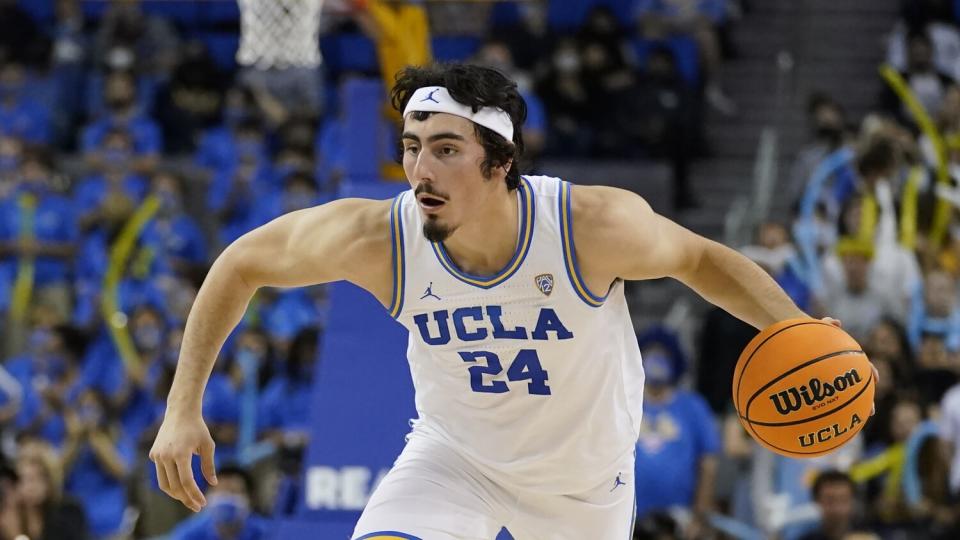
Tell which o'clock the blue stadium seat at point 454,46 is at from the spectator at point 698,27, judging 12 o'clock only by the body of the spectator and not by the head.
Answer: The blue stadium seat is roughly at 3 o'clock from the spectator.

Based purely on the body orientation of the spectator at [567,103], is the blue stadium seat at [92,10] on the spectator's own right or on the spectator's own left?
on the spectator's own right

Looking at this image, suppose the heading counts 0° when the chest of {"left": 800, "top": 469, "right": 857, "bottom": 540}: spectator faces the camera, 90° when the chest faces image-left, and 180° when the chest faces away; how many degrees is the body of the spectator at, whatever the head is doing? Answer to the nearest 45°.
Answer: approximately 0°

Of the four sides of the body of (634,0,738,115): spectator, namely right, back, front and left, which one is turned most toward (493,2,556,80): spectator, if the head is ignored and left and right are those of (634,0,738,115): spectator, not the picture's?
right

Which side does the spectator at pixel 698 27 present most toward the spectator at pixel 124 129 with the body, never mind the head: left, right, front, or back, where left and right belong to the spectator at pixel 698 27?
right
